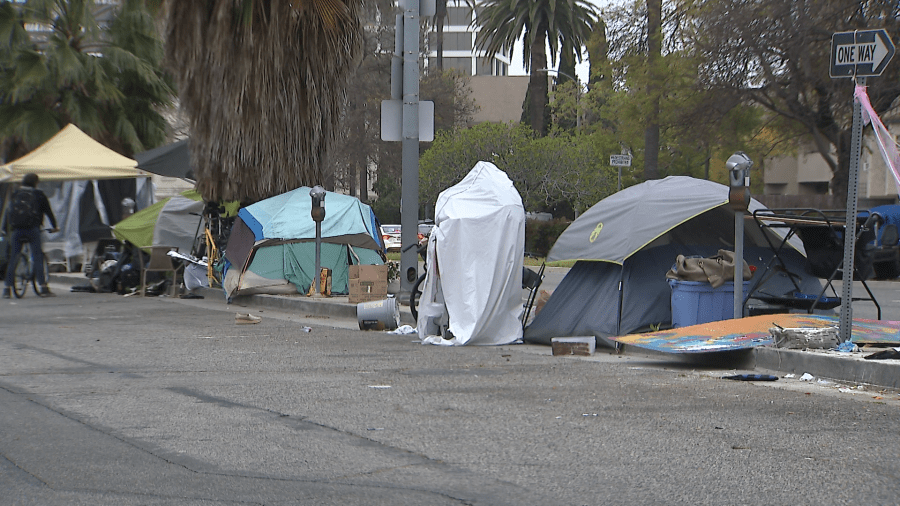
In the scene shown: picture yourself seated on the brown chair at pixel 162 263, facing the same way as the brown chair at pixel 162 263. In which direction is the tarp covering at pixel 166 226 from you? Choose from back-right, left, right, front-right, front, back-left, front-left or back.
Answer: back

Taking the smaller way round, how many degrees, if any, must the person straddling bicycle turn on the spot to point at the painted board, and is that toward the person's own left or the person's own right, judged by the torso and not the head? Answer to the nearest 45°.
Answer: approximately 135° to the person's own right

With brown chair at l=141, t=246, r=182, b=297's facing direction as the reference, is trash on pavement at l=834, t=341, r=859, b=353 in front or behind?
in front

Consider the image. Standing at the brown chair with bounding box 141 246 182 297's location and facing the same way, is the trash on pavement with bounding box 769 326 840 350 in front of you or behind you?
in front

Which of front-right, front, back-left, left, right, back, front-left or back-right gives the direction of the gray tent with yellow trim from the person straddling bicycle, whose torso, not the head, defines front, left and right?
back-right

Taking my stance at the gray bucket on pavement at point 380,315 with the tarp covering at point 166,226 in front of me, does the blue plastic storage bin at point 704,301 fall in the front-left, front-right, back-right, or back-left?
back-right

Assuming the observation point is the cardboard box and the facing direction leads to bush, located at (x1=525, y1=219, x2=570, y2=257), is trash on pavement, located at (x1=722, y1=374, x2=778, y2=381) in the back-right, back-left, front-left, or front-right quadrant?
back-right

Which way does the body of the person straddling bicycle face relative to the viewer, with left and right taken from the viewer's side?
facing away from the viewer

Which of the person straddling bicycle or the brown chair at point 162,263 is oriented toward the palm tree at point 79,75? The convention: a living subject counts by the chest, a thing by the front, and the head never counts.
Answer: the person straddling bicycle

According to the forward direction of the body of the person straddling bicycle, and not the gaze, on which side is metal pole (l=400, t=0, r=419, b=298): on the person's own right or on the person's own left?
on the person's own right
